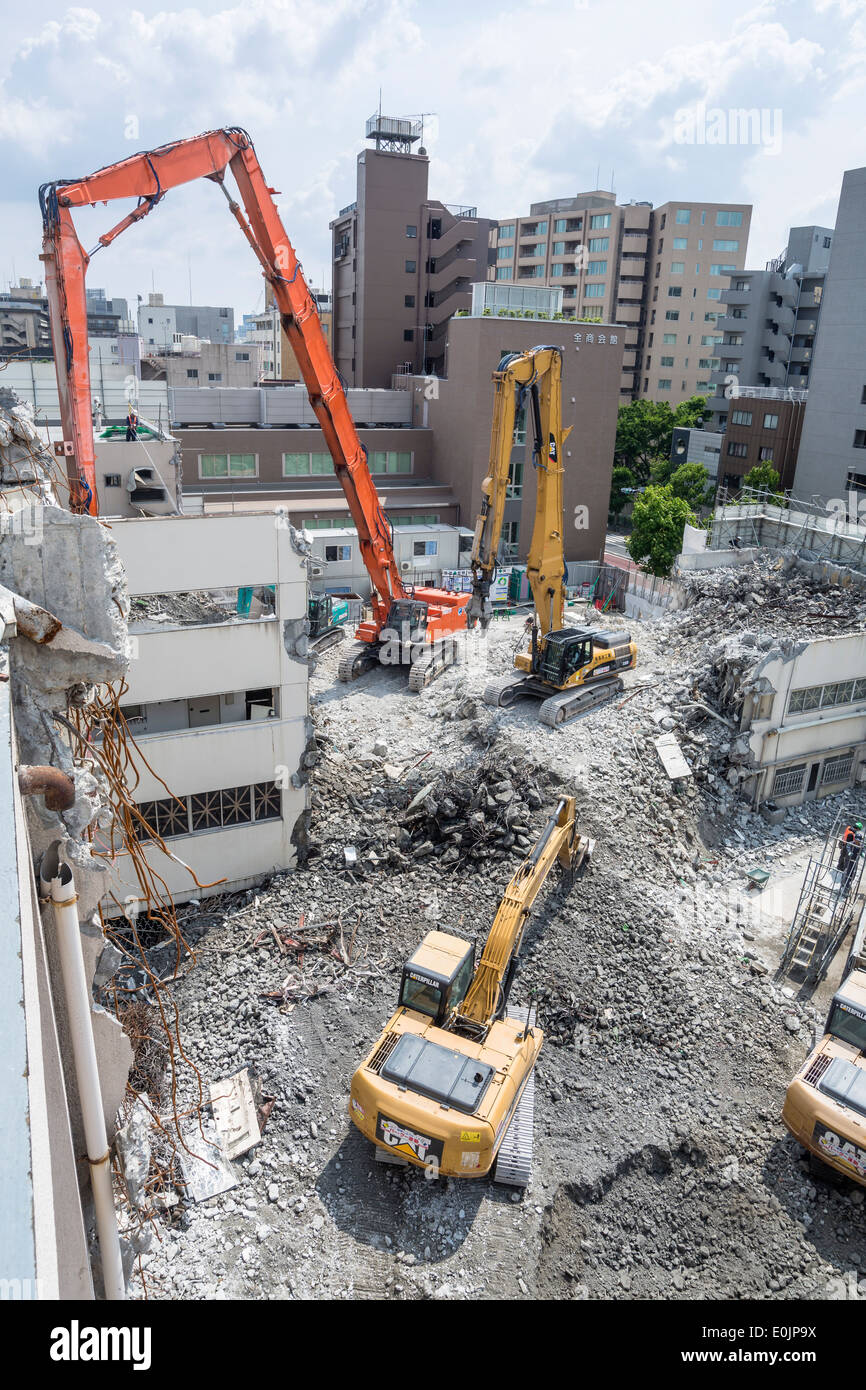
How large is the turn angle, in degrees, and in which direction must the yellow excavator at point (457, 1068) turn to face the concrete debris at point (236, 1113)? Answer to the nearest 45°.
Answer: approximately 135° to its left

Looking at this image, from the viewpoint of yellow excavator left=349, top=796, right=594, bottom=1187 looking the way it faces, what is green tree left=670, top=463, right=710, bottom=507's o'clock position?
The green tree is roughly at 11 o'clock from the yellow excavator.

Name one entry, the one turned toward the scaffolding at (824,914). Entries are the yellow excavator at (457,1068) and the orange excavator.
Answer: the yellow excavator

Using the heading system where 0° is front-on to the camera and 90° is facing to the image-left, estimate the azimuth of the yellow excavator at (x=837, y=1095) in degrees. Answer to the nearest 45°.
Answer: approximately 225°

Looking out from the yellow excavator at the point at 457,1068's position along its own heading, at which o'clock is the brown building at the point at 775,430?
The brown building is roughly at 11 o'clock from the yellow excavator.

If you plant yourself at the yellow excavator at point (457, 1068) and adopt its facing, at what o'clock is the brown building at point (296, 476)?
The brown building is roughly at 10 o'clock from the yellow excavator.
